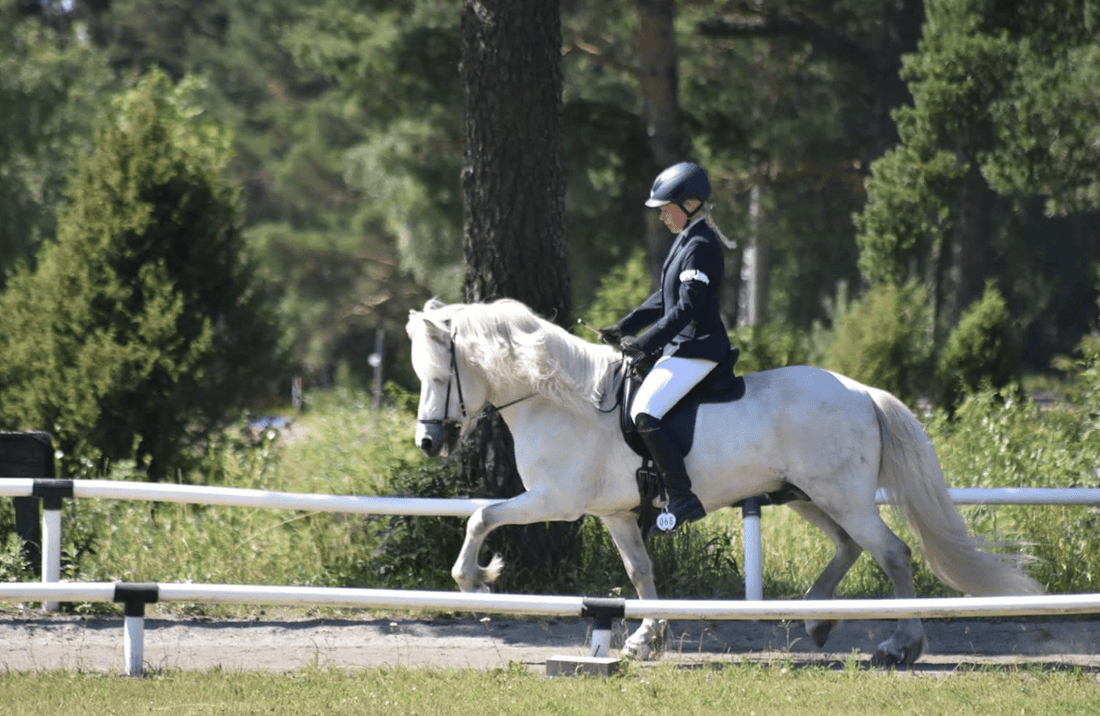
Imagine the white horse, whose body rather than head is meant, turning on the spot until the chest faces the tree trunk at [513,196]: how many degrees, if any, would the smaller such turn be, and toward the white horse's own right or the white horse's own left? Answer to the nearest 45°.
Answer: approximately 45° to the white horse's own right

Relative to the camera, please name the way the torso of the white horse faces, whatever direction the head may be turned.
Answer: to the viewer's left

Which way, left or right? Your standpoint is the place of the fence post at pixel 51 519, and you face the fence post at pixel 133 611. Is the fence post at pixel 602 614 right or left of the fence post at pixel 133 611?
left

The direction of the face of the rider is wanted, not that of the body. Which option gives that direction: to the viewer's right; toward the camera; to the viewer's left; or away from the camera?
to the viewer's left

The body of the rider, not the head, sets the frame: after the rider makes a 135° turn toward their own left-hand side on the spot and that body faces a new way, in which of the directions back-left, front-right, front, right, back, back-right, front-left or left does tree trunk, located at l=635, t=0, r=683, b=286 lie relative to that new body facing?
back-left

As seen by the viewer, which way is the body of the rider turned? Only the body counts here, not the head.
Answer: to the viewer's left

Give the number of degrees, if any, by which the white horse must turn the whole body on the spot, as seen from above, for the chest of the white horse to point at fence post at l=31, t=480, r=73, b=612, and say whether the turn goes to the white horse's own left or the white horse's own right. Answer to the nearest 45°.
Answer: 0° — it already faces it

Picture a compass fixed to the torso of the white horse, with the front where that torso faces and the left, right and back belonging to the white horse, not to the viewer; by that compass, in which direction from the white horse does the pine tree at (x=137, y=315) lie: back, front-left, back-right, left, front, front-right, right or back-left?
front-right
